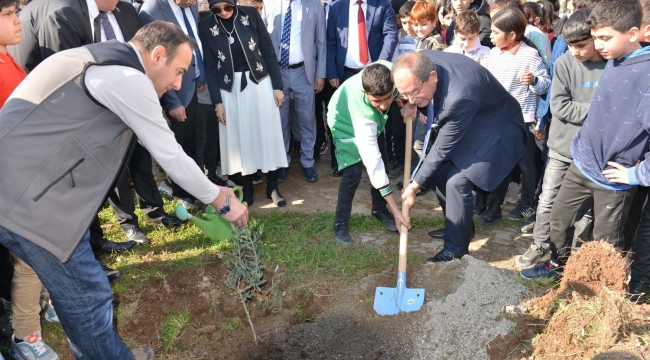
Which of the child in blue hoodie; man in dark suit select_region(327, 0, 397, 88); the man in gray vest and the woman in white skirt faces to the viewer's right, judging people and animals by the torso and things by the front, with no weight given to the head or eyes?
the man in gray vest

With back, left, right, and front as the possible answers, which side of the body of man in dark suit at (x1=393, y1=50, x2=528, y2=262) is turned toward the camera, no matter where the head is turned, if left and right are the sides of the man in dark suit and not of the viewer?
left

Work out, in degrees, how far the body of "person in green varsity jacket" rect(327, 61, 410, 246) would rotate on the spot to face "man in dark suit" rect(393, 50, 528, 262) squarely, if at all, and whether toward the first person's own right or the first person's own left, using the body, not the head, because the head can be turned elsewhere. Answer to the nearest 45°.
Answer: approximately 45° to the first person's own left

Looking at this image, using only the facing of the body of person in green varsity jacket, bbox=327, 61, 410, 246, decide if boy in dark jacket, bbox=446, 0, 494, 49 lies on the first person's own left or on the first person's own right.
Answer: on the first person's own left

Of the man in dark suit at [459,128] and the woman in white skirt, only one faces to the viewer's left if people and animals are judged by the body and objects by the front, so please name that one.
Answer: the man in dark suit

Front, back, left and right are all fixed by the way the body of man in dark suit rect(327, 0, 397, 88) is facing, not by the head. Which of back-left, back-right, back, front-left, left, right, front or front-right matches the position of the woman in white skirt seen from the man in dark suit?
front-right

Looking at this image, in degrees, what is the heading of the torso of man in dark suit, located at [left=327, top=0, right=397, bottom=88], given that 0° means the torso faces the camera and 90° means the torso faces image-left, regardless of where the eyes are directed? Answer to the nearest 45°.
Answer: approximately 0°

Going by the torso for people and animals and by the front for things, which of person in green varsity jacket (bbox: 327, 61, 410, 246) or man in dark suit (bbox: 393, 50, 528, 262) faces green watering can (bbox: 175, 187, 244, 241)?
the man in dark suit

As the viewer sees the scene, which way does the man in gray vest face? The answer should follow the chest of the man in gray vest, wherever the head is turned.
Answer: to the viewer's right

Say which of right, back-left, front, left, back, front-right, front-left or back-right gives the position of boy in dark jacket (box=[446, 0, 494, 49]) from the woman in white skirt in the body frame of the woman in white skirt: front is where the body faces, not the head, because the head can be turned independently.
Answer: left

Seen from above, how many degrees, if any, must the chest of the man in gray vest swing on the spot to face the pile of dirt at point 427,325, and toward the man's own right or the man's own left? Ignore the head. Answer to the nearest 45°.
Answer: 0° — they already face it

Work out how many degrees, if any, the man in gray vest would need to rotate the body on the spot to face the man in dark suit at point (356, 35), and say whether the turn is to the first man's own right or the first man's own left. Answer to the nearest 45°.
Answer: approximately 45° to the first man's own left

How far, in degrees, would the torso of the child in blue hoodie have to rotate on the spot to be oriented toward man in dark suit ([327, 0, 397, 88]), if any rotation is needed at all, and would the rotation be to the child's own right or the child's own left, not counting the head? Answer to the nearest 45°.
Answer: approximately 90° to the child's own right

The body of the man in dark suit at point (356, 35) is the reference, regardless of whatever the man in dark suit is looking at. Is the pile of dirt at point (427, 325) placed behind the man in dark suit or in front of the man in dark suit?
in front
